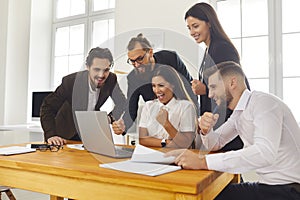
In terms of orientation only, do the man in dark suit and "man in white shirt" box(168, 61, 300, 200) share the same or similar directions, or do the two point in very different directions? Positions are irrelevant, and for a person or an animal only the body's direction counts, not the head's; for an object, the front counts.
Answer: very different directions

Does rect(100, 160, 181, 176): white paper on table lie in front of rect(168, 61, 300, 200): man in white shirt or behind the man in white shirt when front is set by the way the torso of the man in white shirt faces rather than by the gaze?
in front

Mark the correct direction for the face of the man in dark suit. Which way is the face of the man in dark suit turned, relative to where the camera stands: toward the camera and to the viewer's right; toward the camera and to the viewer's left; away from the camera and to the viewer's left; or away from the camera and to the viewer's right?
toward the camera and to the viewer's right

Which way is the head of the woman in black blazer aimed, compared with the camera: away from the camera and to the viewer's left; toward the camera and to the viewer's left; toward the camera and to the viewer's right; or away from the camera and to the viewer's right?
toward the camera and to the viewer's left

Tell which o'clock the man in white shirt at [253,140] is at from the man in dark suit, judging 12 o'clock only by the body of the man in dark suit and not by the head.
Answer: The man in white shirt is roughly at 12 o'clock from the man in dark suit.

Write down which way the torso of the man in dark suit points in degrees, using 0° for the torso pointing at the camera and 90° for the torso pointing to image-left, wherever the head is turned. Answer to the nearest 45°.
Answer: approximately 315°

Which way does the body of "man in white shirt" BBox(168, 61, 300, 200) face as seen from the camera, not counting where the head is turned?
to the viewer's left

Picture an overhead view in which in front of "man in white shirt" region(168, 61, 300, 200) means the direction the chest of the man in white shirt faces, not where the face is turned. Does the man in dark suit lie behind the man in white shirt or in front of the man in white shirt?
in front

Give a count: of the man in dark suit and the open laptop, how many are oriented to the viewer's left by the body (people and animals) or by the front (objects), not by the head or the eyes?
0

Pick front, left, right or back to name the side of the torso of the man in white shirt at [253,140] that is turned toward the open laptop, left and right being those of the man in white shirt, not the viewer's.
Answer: front

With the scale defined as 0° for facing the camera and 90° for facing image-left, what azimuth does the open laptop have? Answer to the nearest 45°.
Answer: approximately 225°

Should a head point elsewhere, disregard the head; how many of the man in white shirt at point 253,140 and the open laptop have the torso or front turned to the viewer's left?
1

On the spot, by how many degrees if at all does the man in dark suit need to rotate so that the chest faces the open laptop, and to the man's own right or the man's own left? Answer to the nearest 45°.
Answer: approximately 45° to the man's own right
